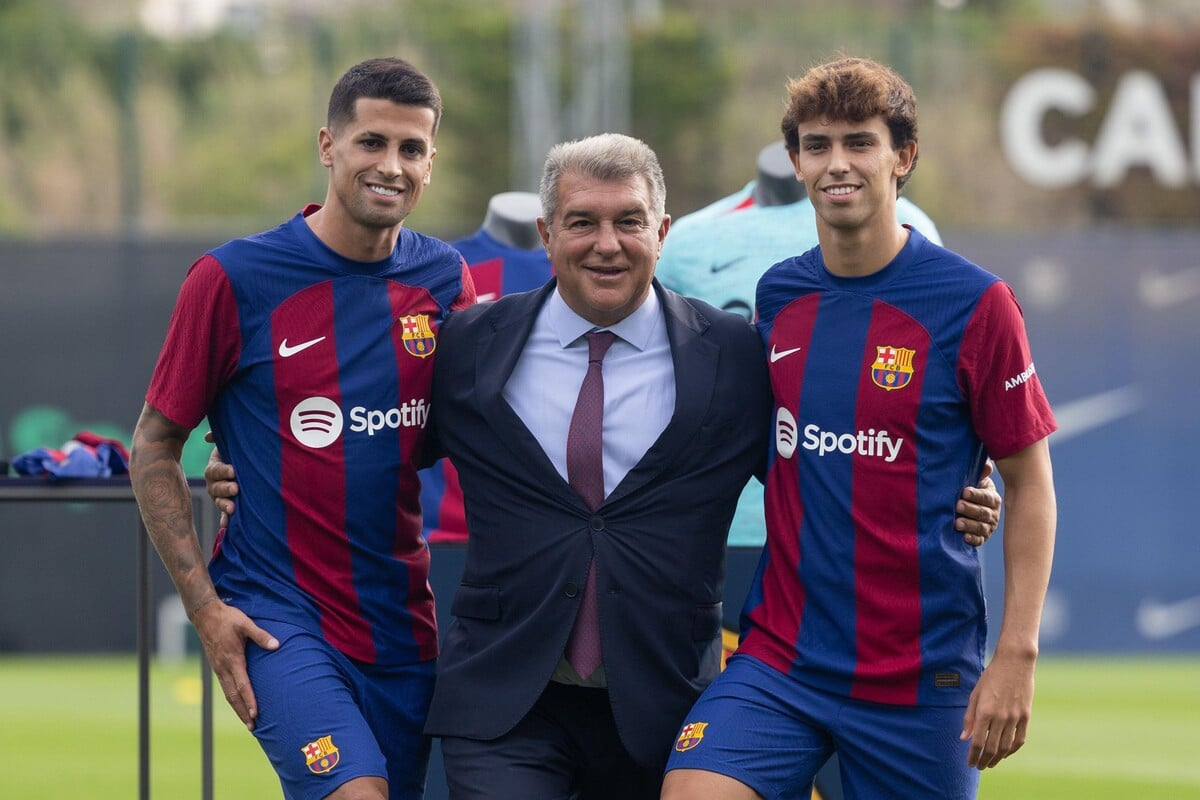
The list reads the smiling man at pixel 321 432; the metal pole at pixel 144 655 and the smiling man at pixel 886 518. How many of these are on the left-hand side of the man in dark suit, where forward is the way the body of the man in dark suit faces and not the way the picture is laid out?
1

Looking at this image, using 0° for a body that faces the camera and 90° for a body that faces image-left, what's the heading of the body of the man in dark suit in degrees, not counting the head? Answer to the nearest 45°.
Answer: approximately 0°

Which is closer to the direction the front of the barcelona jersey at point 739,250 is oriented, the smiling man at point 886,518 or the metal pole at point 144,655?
the smiling man

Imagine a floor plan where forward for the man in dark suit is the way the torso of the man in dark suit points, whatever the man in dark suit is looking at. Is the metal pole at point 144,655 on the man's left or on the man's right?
on the man's right

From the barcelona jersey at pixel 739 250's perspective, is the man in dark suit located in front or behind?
in front

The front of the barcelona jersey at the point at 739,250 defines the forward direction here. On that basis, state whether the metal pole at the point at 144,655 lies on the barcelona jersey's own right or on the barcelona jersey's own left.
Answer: on the barcelona jersey's own right

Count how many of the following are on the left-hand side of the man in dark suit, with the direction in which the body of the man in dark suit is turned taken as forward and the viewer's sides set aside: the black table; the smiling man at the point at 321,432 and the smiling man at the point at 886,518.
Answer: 1

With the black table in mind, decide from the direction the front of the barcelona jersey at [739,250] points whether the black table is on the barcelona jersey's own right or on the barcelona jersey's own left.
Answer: on the barcelona jersey's own right

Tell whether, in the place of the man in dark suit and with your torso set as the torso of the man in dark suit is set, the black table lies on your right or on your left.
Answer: on your right

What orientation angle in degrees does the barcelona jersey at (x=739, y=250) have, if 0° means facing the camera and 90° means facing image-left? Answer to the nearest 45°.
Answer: approximately 0°
